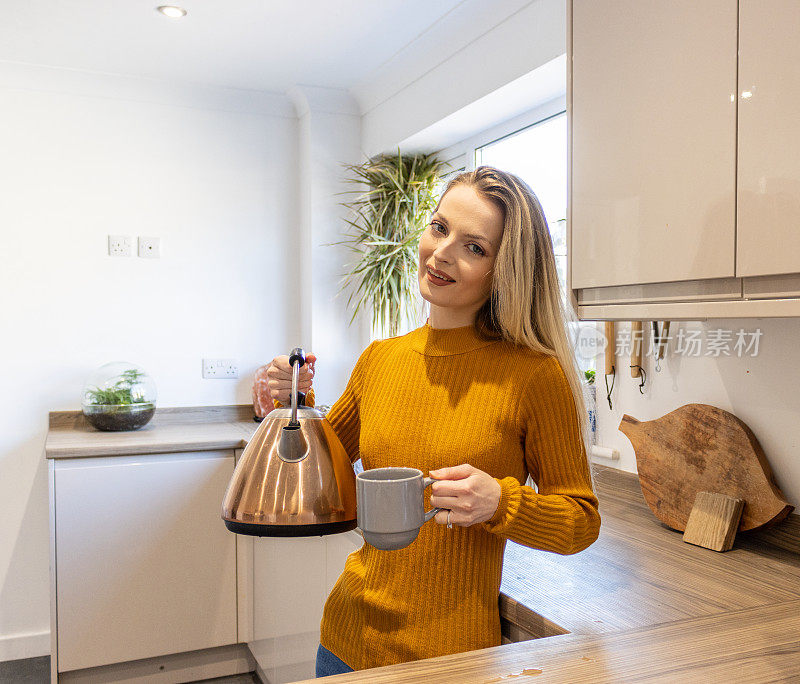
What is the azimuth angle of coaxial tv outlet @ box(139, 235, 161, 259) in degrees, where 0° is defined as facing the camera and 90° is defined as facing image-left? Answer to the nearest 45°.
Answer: approximately 0°

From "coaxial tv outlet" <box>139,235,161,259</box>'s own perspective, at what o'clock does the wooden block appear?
The wooden block is roughly at 11 o'clock from the coaxial tv outlet.

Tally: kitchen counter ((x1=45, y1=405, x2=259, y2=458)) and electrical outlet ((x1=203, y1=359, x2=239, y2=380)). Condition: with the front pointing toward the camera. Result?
2

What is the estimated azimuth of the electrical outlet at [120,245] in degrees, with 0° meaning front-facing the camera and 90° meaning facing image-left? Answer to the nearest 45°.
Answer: approximately 0°

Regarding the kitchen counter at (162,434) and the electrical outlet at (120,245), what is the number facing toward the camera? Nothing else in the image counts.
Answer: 2
